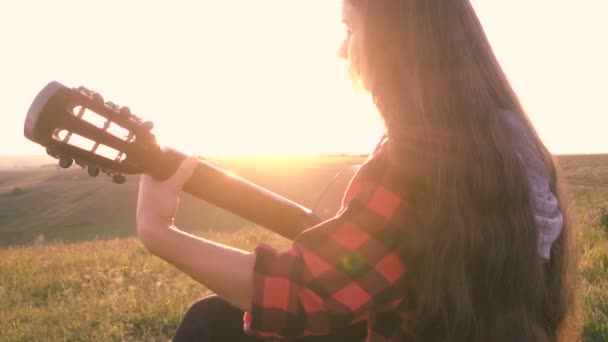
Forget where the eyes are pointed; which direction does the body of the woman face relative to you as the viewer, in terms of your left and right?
facing away from the viewer and to the left of the viewer

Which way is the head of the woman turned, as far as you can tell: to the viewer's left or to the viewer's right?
to the viewer's left
